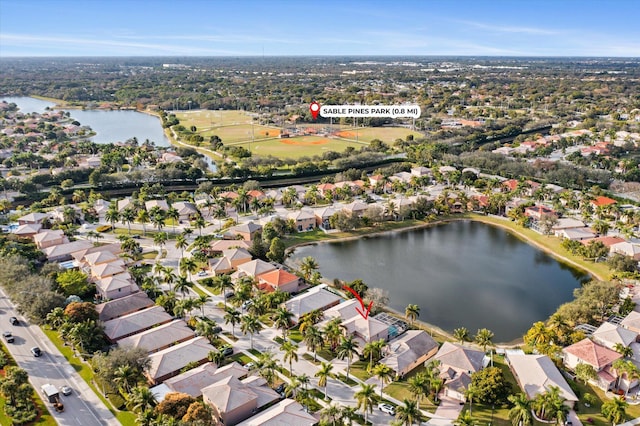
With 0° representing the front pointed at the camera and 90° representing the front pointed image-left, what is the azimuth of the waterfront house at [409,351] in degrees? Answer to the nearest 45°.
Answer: approximately 45°

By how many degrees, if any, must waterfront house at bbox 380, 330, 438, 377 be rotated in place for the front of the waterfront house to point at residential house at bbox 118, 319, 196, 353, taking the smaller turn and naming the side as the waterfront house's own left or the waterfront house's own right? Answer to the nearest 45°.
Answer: approximately 45° to the waterfront house's own right

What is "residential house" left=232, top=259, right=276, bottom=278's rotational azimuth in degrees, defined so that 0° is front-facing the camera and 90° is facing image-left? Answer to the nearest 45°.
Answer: approximately 45°

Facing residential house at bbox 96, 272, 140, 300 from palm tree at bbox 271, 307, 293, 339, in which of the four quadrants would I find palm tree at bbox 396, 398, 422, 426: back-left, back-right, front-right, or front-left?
back-left

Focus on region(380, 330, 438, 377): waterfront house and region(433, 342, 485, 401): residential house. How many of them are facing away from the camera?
0

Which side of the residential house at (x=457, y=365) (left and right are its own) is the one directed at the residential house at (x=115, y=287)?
right

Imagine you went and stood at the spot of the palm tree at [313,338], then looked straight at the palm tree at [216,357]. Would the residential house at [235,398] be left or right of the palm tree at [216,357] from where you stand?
left

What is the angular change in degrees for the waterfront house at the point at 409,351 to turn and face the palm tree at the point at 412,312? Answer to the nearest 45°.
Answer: approximately 135° to its right

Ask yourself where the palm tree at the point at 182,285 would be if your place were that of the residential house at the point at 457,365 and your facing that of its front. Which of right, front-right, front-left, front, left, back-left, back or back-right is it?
right

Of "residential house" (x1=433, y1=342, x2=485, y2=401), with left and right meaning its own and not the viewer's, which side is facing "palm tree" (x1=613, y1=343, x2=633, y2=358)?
left
